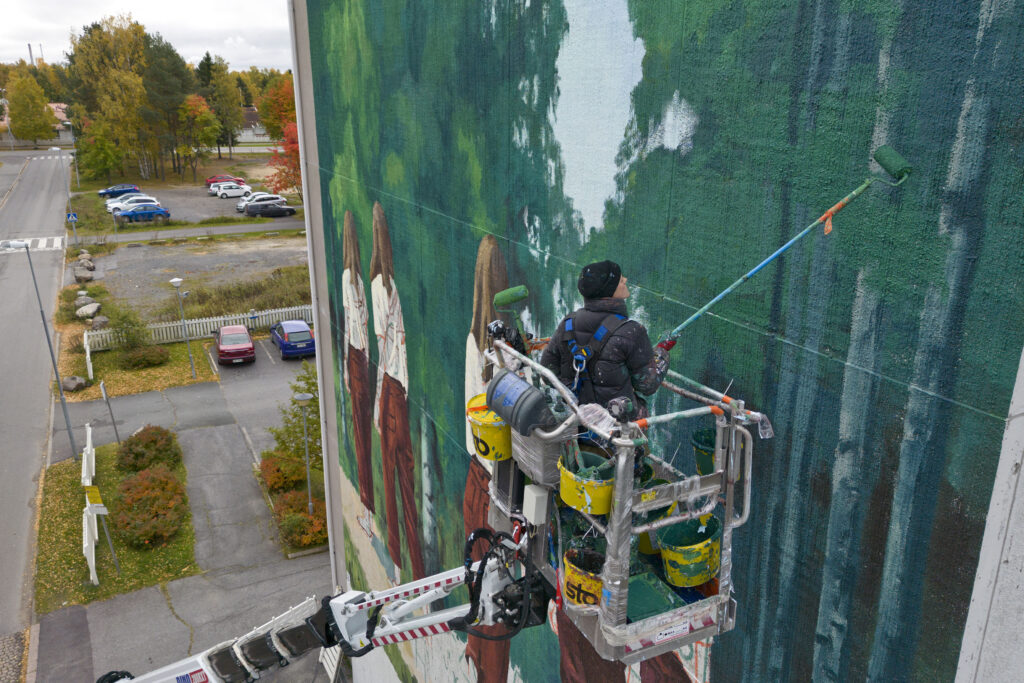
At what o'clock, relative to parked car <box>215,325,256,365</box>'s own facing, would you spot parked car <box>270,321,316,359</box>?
parked car <box>270,321,316,359</box> is roughly at 3 o'clock from parked car <box>215,325,256,365</box>.

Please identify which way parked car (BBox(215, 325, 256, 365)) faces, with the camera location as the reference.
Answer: facing away from the viewer

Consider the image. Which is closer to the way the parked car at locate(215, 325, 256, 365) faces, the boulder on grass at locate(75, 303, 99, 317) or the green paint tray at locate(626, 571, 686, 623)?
the boulder on grass

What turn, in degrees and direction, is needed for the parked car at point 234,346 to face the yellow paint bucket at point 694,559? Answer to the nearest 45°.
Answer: approximately 180°

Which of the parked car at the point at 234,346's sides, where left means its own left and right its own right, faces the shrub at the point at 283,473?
back
